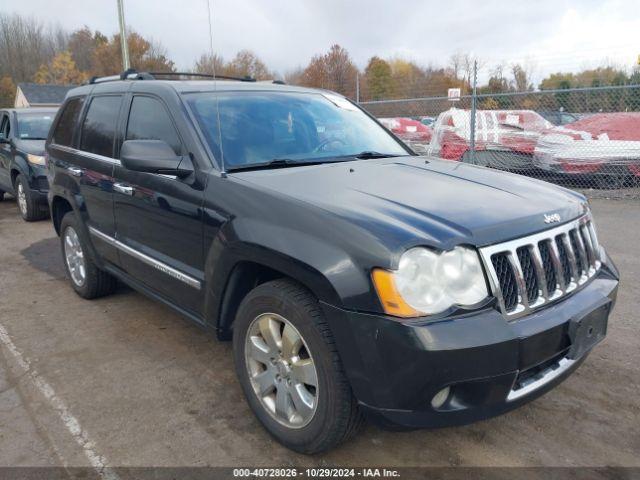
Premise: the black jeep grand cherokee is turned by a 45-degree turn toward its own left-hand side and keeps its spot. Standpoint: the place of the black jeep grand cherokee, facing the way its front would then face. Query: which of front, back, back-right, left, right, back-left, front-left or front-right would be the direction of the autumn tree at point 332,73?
left

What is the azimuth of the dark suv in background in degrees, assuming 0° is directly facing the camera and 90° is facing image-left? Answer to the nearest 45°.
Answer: approximately 315°

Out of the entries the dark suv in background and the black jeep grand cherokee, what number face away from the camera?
0

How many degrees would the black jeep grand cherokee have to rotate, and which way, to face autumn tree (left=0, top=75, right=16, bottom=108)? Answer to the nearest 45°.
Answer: approximately 180°

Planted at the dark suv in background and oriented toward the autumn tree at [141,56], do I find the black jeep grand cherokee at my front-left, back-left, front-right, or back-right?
back-right

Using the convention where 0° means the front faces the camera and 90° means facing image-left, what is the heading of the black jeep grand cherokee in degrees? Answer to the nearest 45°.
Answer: approximately 315°

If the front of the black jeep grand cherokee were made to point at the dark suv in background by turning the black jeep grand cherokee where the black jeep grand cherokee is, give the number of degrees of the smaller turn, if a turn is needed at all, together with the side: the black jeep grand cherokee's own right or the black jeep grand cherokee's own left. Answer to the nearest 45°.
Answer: approximately 180°

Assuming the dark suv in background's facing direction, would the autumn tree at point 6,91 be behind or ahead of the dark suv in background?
behind

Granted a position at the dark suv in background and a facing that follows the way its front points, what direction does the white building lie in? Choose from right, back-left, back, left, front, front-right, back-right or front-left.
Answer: back-left

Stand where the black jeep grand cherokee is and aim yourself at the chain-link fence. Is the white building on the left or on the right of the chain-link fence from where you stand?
left

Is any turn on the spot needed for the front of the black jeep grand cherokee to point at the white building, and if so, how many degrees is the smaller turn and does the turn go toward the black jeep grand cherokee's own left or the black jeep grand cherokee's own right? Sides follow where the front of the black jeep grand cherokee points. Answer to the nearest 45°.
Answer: approximately 180°

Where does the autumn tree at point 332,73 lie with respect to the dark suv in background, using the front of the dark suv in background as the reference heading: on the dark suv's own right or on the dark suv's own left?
on the dark suv's own left
